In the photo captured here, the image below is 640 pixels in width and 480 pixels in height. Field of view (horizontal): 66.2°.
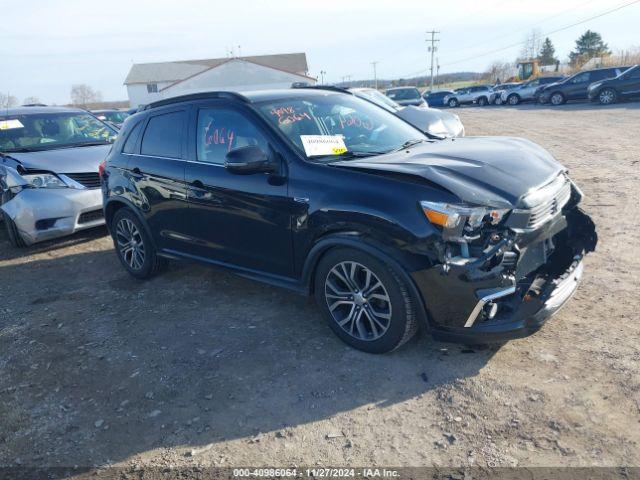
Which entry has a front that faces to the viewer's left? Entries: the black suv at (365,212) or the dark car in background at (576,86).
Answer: the dark car in background

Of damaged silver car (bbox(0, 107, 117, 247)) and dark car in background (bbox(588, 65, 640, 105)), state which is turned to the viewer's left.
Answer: the dark car in background

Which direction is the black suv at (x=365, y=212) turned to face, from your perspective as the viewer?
facing the viewer and to the right of the viewer

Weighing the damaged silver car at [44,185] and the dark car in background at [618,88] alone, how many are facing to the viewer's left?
1

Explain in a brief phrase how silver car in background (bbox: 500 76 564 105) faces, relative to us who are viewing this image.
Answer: facing the viewer and to the left of the viewer

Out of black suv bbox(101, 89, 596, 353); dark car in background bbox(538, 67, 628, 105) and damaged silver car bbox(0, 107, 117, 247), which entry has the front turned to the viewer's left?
the dark car in background

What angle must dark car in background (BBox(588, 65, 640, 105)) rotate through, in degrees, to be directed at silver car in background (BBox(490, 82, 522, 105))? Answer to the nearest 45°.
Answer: approximately 45° to its right

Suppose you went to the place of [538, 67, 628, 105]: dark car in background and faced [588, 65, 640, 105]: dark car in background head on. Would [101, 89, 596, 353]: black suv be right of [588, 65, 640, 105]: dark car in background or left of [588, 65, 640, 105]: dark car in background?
right

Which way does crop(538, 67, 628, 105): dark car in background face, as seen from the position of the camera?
facing to the left of the viewer

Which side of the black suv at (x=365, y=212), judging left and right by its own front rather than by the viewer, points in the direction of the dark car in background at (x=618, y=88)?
left

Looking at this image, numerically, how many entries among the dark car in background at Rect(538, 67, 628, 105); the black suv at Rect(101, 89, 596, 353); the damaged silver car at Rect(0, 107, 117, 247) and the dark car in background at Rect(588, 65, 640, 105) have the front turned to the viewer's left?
2

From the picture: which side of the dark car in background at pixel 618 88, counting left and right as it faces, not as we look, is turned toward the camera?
left

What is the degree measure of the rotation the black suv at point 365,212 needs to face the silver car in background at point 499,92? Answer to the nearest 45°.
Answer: approximately 135° to its left
